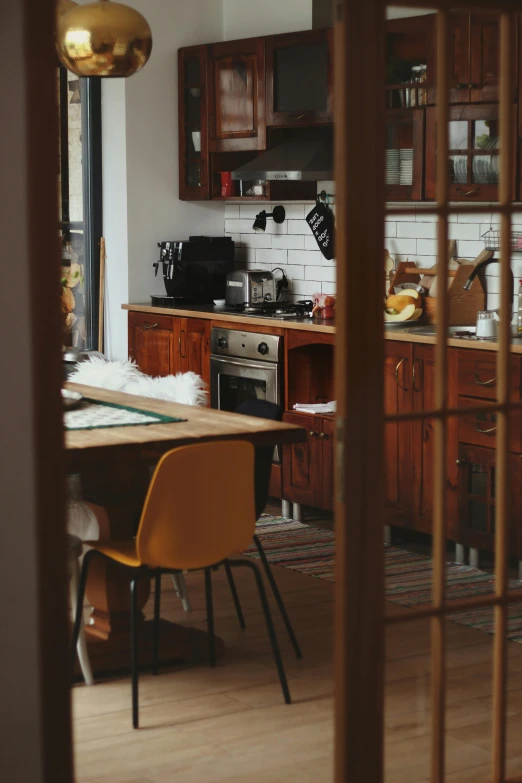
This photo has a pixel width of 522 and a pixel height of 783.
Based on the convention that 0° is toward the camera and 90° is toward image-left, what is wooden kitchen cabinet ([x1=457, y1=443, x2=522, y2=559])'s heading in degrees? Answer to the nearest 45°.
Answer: approximately 45°

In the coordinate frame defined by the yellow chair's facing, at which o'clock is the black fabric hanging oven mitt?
The black fabric hanging oven mitt is roughly at 2 o'clock from the yellow chair.

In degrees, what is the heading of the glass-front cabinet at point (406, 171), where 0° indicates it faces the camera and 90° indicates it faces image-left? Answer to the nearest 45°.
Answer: approximately 45°

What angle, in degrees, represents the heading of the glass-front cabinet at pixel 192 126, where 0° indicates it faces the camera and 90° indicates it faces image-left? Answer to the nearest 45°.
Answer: approximately 45°

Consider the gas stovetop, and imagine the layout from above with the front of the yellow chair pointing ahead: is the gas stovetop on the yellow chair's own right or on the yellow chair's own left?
on the yellow chair's own right

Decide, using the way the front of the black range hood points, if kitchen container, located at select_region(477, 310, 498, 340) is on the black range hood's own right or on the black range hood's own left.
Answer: on the black range hood's own left

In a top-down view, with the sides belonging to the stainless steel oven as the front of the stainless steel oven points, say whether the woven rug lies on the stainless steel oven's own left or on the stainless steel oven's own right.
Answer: on the stainless steel oven's own left

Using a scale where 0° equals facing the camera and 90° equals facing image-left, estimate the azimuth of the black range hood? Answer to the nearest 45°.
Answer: approximately 45°
